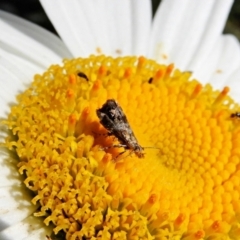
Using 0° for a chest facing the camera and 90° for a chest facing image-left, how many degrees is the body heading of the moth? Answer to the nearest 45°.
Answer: approximately 315°
